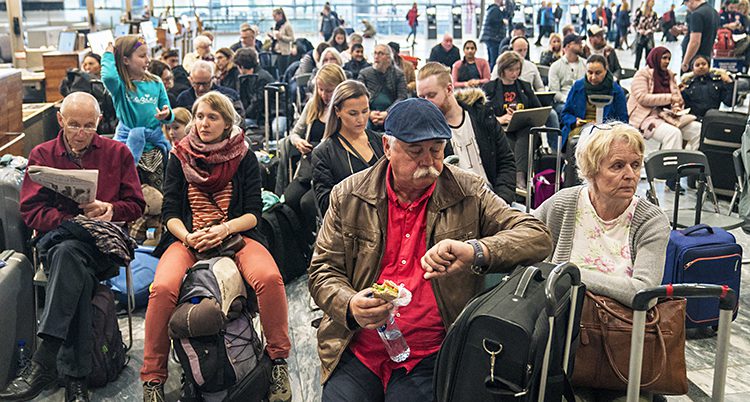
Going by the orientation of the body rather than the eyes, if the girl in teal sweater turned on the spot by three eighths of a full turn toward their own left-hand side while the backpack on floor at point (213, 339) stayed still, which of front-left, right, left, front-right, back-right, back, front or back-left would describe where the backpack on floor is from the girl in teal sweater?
back

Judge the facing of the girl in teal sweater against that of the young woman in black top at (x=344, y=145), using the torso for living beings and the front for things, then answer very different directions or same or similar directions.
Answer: same or similar directions

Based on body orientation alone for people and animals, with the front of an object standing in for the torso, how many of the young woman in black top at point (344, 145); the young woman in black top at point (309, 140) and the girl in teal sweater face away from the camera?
0

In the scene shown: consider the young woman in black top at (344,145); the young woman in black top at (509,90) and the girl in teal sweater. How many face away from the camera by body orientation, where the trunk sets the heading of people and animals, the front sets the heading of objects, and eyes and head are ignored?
0

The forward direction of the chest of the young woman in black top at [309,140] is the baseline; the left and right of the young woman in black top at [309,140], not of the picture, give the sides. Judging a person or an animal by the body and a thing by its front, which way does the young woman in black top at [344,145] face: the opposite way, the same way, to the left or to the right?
the same way

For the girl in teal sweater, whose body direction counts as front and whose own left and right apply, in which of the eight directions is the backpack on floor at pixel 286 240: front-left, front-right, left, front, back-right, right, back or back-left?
front

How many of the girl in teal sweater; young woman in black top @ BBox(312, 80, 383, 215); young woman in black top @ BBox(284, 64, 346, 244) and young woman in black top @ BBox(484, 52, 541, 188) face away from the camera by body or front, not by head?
0

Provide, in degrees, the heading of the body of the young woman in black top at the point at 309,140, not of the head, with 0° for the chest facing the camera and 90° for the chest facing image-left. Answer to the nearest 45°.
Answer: approximately 315°

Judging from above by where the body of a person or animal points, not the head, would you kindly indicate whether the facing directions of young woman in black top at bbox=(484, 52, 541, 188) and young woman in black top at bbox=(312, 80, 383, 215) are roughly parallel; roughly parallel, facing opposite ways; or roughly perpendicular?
roughly parallel

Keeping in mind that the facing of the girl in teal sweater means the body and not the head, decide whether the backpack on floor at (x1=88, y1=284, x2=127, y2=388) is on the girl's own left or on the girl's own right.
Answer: on the girl's own right

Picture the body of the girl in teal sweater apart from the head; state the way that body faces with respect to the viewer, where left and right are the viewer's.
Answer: facing the viewer and to the right of the viewer

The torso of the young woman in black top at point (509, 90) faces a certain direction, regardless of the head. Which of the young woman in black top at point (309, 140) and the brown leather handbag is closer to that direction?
the brown leather handbag

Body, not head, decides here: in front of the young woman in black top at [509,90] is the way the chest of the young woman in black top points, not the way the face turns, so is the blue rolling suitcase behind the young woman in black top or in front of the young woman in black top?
in front

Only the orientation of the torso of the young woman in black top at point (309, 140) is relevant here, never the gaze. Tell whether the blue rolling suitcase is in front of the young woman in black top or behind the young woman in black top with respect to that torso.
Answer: in front

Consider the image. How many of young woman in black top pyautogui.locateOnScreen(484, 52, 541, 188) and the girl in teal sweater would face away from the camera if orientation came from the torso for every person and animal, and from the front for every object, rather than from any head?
0

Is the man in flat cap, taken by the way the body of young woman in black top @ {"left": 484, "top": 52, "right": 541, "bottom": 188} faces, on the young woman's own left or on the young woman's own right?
on the young woman's own right

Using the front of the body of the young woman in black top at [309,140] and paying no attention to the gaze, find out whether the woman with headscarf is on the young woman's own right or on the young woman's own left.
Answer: on the young woman's own left
